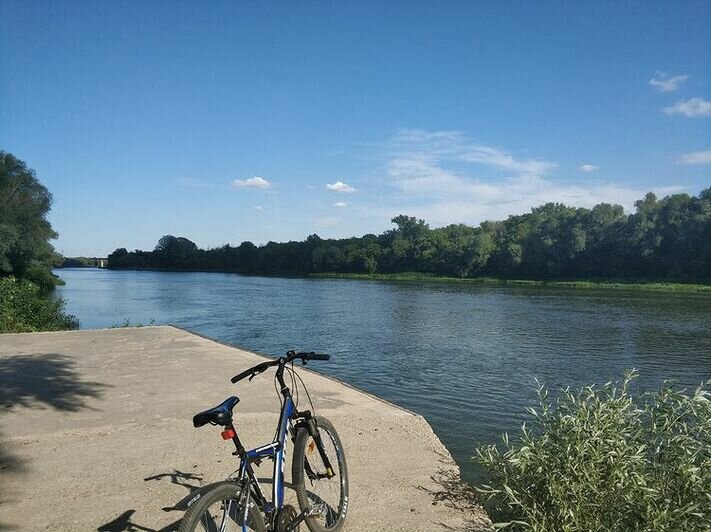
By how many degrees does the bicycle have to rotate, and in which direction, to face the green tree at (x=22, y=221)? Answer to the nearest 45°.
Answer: approximately 90° to its left

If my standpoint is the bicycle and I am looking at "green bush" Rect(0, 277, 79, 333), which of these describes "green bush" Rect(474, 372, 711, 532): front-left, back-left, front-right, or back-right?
back-right

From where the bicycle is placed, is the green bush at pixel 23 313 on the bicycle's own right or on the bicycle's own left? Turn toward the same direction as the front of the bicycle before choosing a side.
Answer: on the bicycle's own left

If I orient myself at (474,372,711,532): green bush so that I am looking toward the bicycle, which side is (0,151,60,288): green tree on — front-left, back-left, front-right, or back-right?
front-right

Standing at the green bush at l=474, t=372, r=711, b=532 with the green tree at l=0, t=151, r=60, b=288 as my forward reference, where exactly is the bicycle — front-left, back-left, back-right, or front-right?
front-left

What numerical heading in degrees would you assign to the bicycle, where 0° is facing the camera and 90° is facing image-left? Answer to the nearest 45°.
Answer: approximately 225°

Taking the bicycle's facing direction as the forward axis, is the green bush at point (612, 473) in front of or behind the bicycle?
in front
